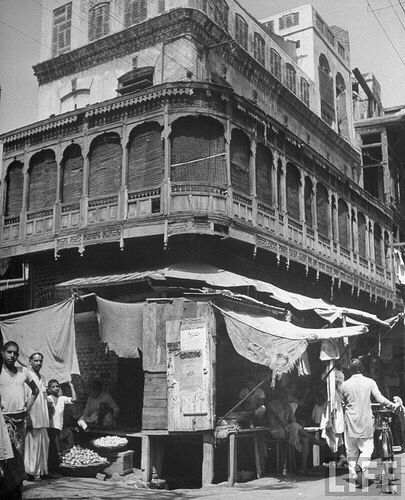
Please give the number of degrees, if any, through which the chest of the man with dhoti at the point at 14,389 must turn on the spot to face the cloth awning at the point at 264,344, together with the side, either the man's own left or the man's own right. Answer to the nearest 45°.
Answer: approximately 90° to the man's own left

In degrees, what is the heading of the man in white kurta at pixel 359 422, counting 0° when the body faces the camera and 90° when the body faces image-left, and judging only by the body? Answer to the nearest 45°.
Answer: approximately 180°

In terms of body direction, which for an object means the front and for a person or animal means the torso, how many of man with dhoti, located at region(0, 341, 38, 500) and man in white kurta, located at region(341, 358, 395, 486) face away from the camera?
1

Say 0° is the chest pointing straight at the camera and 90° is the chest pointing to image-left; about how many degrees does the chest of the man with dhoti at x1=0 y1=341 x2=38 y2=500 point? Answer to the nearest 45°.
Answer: approximately 0°

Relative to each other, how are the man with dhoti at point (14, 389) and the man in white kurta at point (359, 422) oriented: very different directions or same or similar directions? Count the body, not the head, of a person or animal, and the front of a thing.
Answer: very different directions

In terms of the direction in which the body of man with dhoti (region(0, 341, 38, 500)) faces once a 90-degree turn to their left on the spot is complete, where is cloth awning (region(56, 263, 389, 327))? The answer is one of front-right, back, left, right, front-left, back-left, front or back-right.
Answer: front-left

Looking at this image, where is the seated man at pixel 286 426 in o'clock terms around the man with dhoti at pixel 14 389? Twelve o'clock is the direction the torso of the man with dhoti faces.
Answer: The seated man is roughly at 8 o'clock from the man with dhoti.

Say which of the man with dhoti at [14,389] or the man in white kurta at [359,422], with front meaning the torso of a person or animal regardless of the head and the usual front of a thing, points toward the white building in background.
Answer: the man in white kurta

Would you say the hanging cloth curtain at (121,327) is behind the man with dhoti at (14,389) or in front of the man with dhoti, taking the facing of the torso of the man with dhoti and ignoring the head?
behind

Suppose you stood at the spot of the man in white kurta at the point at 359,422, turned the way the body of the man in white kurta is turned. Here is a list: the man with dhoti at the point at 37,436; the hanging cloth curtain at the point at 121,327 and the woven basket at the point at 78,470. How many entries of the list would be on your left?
3

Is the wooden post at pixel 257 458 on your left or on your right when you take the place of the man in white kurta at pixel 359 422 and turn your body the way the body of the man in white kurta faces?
on your left

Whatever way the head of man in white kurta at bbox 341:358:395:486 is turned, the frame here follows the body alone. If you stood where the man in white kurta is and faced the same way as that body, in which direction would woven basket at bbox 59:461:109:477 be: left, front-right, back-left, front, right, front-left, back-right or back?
left
